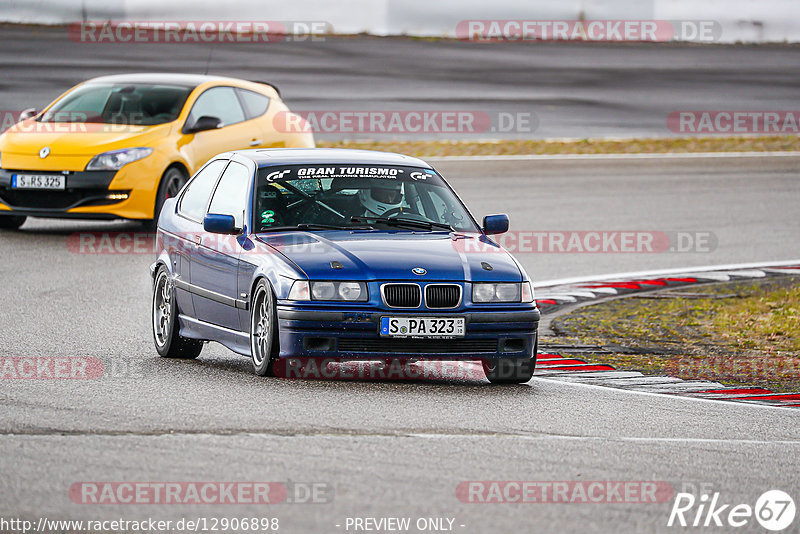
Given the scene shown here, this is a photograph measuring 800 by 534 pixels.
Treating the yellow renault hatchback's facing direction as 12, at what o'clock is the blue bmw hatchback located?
The blue bmw hatchback is roughly at 10 o'clock from the yellow renault hatchback.

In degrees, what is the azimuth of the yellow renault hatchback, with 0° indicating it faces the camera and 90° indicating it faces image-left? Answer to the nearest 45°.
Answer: approximately 45°
